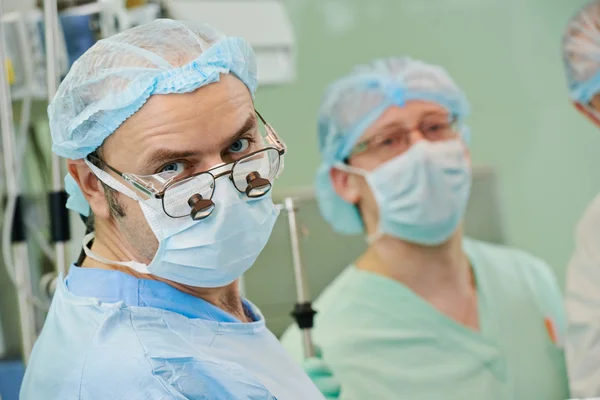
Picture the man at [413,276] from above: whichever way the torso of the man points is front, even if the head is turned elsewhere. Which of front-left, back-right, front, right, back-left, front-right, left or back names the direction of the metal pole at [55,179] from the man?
right

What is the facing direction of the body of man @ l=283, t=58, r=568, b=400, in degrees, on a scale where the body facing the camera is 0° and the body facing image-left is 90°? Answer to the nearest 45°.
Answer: approximately 315°

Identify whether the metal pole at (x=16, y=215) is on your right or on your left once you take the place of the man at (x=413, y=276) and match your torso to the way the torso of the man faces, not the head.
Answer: on your right
